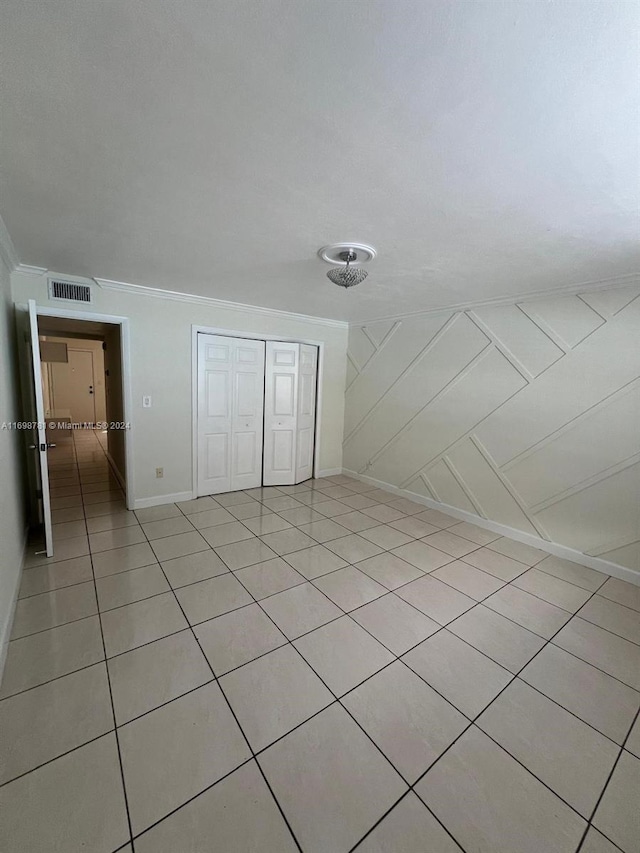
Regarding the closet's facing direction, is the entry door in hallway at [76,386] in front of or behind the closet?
behind

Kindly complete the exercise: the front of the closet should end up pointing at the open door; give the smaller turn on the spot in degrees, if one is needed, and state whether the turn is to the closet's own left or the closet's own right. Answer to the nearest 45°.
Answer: approximately 90° to the closet's own right

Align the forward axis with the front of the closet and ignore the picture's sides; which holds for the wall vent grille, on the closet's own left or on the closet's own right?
on the closet's own right

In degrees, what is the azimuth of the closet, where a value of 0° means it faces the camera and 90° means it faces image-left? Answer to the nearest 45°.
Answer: approximately 315°

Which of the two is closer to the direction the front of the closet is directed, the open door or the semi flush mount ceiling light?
the semi flush mount ceiling light
